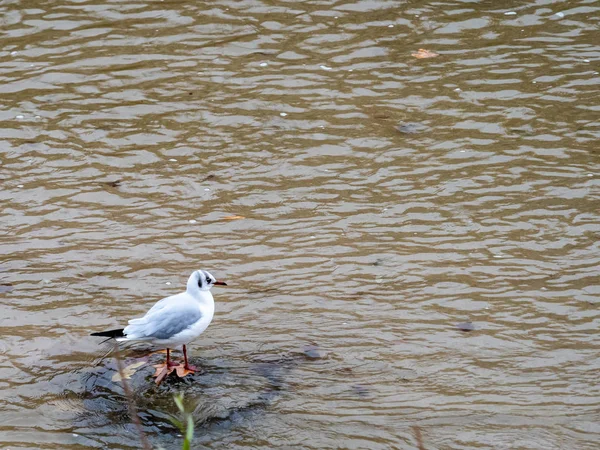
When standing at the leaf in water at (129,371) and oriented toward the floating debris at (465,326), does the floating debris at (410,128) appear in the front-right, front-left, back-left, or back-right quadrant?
front-left

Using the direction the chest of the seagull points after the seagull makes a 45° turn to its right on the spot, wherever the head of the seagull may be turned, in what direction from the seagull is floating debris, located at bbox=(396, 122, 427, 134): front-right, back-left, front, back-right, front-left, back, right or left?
left

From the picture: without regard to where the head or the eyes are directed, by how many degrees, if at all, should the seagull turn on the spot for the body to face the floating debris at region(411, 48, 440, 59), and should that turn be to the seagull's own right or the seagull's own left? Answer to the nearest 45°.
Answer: approximately 45° to the seagull's own left

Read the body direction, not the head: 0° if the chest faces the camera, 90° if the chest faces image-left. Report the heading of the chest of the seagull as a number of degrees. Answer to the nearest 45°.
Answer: approximately 270°

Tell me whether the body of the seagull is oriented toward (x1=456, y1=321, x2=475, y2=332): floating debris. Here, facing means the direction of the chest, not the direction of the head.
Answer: yes

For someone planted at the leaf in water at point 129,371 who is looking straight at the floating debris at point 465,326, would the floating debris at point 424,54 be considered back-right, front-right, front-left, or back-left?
front-left

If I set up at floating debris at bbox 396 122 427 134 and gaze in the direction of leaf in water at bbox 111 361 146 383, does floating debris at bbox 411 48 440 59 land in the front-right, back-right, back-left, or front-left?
back-right
